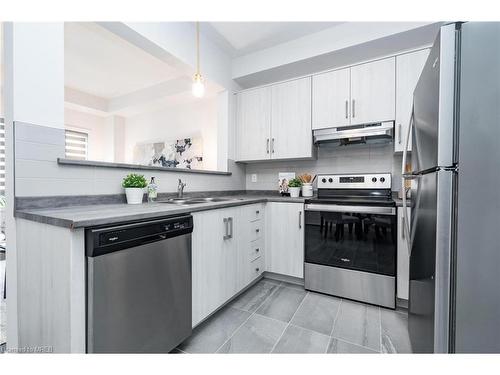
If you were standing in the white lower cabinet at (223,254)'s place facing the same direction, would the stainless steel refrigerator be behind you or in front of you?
in front

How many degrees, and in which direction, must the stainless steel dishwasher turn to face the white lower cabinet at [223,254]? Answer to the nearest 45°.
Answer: approximately 90° to its left

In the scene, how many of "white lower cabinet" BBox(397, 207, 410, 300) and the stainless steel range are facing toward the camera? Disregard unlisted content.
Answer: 2

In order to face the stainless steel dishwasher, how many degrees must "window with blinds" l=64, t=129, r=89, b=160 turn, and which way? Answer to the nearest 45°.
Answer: approximately 45° to its right

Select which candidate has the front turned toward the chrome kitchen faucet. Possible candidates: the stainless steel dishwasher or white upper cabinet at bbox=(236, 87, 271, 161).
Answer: the white upper cabinet

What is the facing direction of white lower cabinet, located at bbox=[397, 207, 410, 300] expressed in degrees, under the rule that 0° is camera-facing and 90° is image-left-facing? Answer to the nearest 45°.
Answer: approximately 0°
